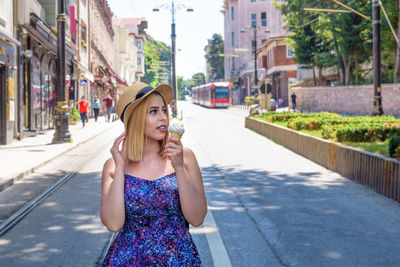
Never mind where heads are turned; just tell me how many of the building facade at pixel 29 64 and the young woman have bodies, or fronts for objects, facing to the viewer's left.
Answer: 0

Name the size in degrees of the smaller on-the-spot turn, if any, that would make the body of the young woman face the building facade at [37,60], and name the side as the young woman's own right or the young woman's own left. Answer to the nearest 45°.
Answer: approximately 180°

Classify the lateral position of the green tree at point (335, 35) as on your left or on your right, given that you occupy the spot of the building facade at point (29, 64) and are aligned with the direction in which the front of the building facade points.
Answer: on your left

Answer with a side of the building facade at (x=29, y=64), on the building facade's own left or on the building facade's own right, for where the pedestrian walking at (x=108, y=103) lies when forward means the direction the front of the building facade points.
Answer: on the building facade's own left

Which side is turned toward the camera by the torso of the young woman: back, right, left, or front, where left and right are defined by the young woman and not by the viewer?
front

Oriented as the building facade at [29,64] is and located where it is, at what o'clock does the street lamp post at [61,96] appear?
The street lamp post is roughly at 1 o'clock from the building facade.

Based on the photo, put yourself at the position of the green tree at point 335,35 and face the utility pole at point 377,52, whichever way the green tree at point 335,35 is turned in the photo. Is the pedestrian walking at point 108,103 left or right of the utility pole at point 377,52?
right

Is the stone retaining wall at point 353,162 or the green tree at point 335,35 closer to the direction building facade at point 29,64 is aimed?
the stone retaining wall

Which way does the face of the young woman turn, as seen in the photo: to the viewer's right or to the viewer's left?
to the viewer's right

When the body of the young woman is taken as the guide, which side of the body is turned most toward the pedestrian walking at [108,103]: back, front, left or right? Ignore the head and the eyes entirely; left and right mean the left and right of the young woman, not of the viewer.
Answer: back

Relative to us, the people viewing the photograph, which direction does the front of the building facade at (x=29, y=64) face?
facing the viewer and to the right of the viewer

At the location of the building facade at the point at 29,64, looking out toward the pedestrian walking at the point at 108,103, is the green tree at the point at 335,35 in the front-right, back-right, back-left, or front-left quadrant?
front-right
